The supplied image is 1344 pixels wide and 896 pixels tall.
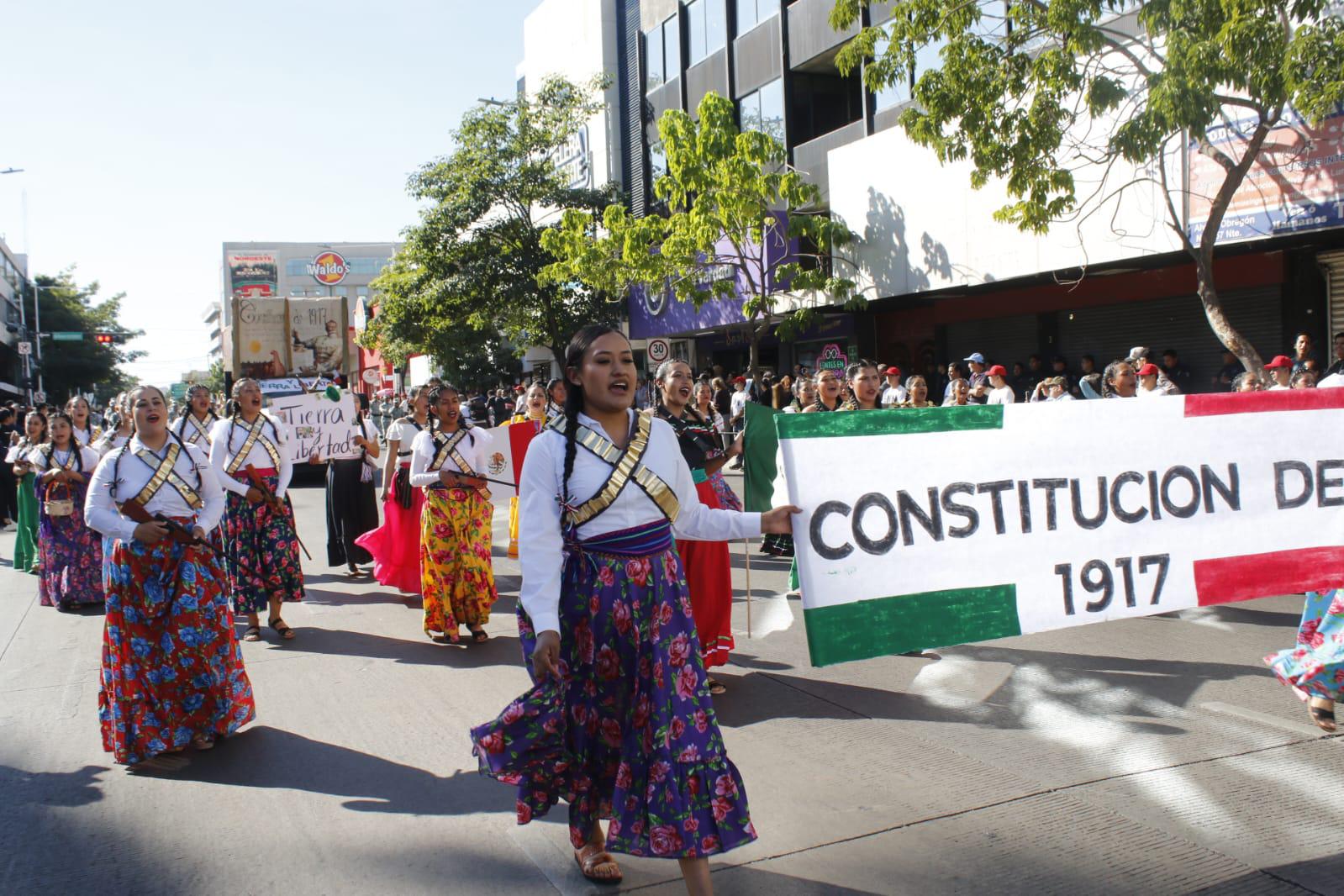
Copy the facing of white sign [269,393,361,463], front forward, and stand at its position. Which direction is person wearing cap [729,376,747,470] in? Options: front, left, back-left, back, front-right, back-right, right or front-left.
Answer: back-left

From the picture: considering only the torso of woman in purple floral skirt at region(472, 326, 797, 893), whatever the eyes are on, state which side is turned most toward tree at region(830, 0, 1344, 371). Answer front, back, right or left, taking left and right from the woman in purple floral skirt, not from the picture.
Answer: left

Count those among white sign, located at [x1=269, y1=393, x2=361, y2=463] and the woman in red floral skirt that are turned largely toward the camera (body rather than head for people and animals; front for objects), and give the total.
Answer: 2

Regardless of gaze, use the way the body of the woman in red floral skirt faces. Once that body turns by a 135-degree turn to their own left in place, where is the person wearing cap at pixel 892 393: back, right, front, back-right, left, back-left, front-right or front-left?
front

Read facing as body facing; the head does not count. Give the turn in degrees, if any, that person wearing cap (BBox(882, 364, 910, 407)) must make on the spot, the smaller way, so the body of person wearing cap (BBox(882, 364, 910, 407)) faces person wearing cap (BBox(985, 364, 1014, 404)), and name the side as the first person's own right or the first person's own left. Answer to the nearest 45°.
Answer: approximately 90° to the first person's own left

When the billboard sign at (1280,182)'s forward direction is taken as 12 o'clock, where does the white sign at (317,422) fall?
The white sign is roughly at 12 o'clock from the billboard sign.

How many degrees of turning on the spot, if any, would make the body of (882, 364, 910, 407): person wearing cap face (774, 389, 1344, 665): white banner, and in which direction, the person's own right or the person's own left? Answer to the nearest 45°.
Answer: approximately 45° to the person's own left

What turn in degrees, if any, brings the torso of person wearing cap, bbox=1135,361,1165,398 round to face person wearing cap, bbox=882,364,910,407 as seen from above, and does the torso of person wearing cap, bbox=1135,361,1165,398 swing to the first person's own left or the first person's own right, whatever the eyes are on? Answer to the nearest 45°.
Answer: approximately 90° to the first person's own right

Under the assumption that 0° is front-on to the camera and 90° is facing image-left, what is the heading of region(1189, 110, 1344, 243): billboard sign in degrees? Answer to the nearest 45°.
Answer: approximately 45°

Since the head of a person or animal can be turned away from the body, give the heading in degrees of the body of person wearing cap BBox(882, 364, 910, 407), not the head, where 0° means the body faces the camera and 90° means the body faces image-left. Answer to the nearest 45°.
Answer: approximately 45°
